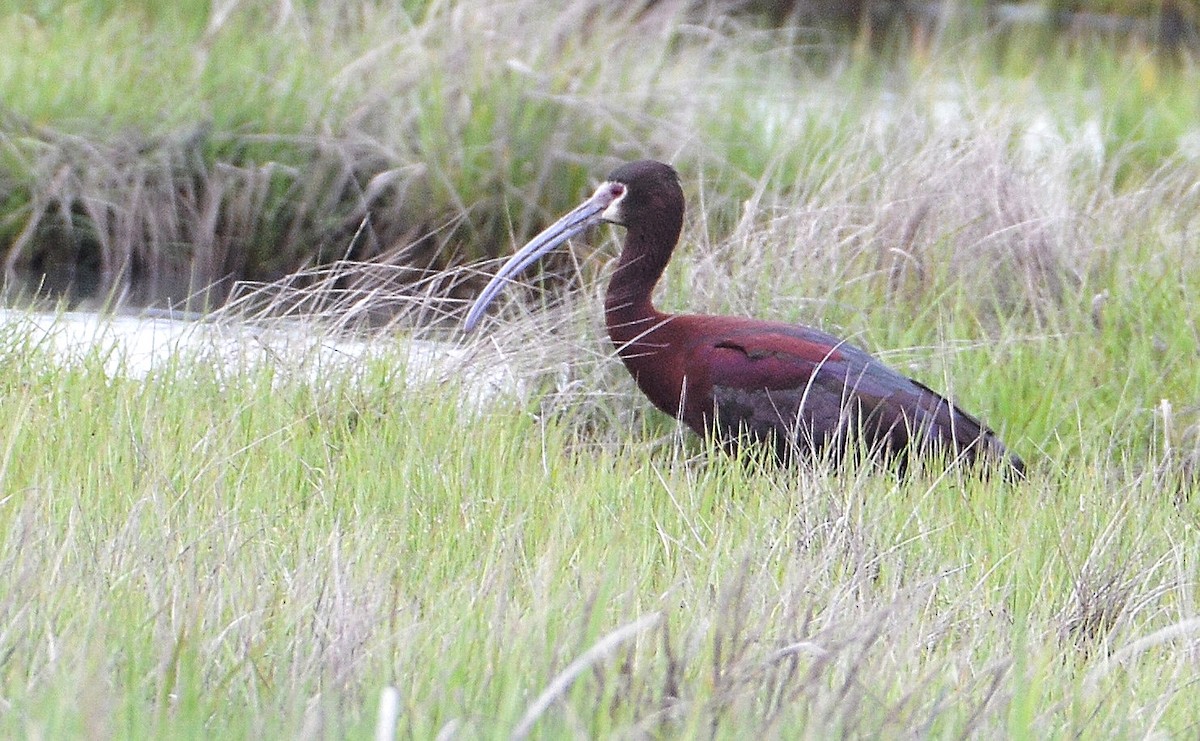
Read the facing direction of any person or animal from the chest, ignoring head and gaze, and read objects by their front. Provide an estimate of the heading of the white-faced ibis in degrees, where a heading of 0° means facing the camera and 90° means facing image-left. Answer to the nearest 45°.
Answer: approximately 90°
